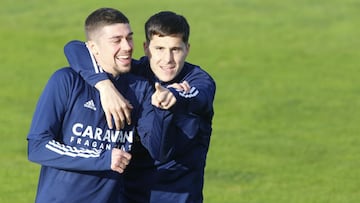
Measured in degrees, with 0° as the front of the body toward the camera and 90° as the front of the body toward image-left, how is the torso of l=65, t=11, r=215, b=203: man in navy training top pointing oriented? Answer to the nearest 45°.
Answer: approximately 0°

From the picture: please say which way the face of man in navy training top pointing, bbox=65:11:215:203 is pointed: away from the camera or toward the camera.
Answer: toward the camera
